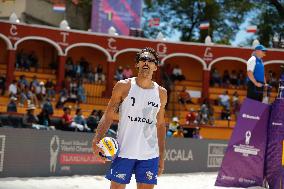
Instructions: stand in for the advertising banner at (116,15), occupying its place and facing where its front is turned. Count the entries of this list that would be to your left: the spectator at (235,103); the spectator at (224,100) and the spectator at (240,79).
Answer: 3

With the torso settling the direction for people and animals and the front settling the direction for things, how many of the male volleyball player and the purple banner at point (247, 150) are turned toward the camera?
2

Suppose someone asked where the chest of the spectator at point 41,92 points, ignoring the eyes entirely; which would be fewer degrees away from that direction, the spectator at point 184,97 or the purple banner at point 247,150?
the purple banner

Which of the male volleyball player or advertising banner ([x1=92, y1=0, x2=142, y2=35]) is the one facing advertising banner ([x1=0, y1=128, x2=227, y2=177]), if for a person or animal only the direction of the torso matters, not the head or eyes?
advertising banner ([x1=92, y1=0, x2=142, y2=35])

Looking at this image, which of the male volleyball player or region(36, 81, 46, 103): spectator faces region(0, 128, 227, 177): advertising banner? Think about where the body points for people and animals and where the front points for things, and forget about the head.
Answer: the spectator

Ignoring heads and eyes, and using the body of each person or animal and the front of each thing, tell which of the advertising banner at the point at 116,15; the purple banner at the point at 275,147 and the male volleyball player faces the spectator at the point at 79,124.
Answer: the advertising banner

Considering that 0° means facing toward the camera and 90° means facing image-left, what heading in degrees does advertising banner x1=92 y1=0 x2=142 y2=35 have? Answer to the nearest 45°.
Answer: approximately 0°

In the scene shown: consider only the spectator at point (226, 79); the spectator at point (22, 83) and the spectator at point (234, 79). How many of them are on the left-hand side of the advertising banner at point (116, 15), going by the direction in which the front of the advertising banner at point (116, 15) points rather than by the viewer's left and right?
2

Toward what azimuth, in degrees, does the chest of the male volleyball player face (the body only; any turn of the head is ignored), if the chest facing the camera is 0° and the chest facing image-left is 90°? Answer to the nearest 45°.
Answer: approximately 0°
